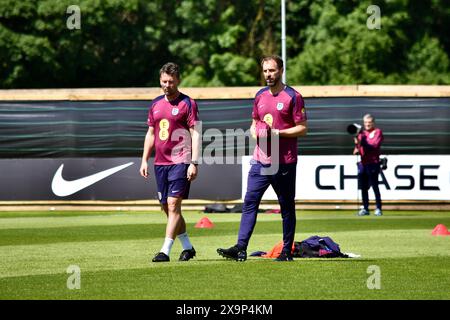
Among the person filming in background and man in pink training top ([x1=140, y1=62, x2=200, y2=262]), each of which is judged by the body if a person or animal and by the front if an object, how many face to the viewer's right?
0

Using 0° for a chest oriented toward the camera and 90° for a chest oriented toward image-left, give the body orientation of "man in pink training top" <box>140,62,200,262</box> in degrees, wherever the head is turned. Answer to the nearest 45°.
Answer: approximately 45°

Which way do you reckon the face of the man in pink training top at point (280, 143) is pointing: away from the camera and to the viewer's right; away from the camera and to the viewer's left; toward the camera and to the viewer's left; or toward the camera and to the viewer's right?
toward the camera and to the viewer's left

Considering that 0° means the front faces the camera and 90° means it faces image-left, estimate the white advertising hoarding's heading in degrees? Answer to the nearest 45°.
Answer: approximately 0°

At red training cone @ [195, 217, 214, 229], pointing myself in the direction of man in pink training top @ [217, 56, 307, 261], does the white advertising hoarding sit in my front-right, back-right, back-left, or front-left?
back-left

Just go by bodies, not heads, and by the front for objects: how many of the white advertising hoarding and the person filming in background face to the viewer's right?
0

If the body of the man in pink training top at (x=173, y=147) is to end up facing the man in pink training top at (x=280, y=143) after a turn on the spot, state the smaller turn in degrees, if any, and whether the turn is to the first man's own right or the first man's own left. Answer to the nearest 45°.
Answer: approximately 135° to the first man's own left

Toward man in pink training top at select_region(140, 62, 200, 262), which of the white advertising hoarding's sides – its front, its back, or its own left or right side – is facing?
front

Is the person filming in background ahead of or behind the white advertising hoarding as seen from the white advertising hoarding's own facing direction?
ahead
